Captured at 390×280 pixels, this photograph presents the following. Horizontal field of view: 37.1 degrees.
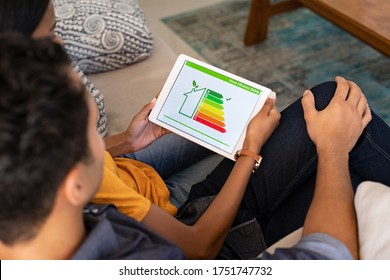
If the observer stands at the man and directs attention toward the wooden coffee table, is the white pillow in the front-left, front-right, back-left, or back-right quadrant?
front-right

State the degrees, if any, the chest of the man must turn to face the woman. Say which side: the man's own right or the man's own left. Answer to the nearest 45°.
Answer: approximately 45° to the man's own left

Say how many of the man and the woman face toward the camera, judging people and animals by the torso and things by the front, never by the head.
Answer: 0

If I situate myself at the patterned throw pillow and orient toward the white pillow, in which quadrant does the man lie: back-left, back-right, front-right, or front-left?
front-right

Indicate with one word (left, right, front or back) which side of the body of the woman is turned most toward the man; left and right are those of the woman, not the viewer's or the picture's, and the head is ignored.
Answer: right

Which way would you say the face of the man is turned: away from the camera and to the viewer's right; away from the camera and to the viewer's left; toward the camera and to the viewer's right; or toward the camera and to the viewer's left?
away from the camera and to the viewer's right

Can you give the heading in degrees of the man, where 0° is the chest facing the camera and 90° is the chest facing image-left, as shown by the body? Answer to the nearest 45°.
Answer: approximately 225°

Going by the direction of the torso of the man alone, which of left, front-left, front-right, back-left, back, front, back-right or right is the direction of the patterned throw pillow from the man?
front-left

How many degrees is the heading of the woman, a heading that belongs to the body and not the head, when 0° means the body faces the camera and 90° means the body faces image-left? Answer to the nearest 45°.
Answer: approximately 270°
